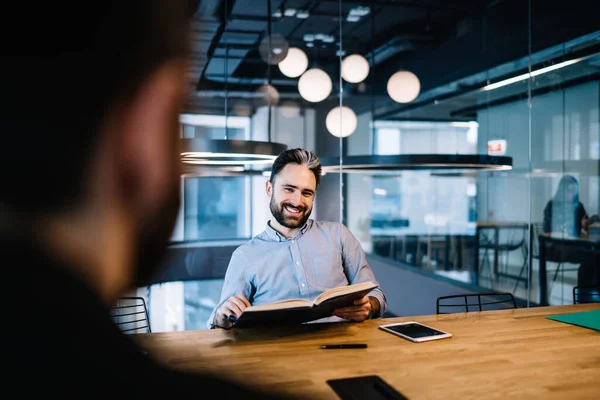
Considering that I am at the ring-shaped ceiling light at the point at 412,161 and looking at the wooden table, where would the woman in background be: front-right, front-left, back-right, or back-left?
back-left

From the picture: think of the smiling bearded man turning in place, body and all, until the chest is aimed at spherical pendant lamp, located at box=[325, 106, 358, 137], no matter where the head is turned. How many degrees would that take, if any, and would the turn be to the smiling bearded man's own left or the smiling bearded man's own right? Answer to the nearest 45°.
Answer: approximately 180°

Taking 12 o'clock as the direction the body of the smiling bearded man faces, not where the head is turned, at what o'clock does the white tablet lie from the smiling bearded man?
The white tablet is roughly at 11 o'clock from the smiling bearded man.

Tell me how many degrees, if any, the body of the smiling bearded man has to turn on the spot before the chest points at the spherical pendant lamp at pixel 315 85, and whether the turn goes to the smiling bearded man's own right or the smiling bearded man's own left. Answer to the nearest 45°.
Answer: approximately 180°

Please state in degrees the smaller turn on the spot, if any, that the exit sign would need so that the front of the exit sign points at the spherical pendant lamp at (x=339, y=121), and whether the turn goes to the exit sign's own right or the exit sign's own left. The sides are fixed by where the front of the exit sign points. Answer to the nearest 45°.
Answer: approximately 45° to the exit sign's own right

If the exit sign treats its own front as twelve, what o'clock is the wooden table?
The wooden table is roughly at 12 o'clock from the exit sign.

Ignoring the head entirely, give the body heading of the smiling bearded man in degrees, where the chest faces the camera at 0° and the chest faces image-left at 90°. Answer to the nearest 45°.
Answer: approximately 0°

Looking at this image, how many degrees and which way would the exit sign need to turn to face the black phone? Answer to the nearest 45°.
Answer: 0° — it already faces it

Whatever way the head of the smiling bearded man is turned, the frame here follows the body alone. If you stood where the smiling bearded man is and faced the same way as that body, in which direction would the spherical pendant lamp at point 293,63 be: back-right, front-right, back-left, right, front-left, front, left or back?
back

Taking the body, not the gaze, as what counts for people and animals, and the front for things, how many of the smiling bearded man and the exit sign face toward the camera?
2
